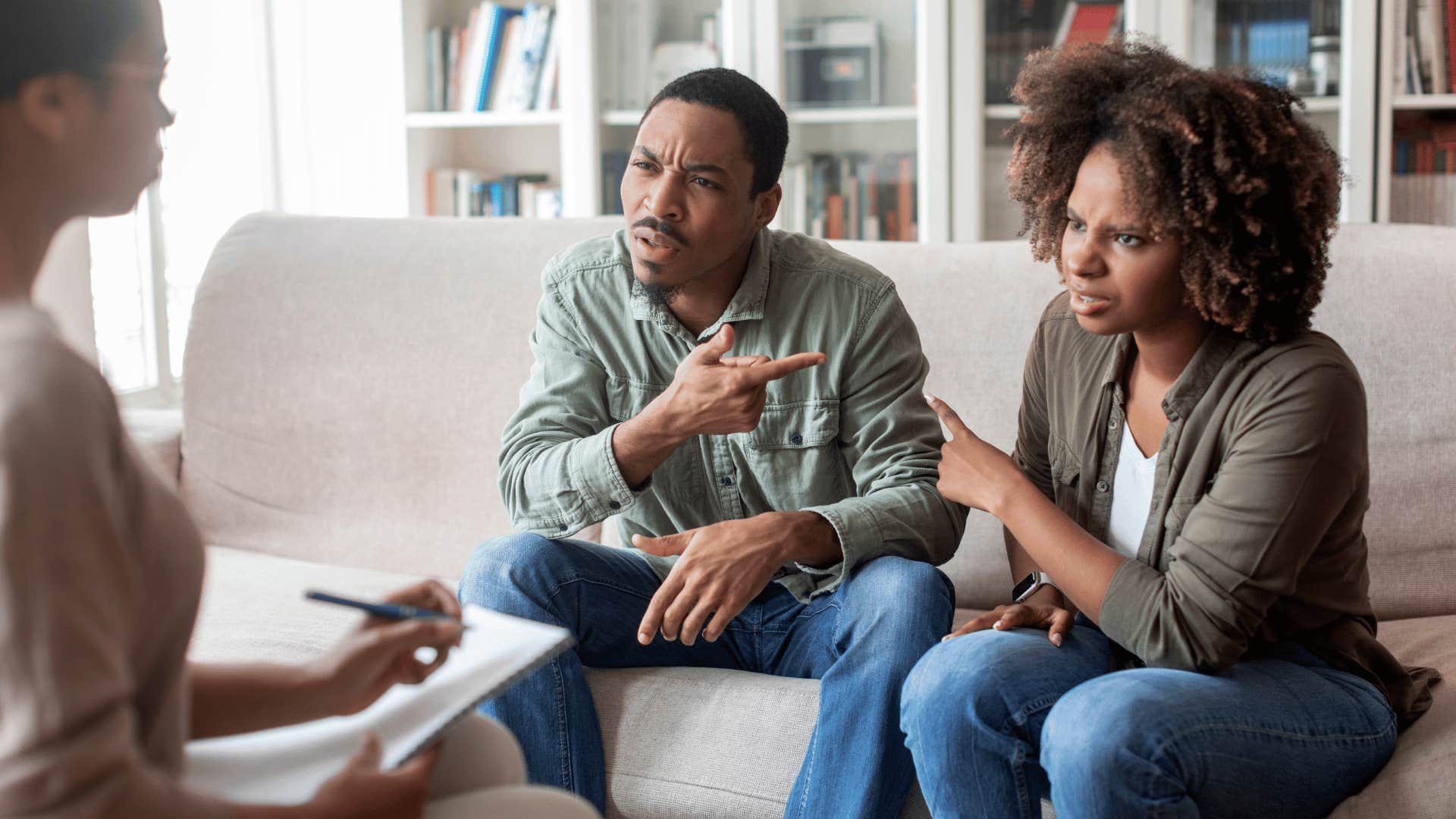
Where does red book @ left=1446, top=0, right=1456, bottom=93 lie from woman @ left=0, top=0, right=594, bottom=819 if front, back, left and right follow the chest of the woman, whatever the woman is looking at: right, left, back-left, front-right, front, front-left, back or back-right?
front-left

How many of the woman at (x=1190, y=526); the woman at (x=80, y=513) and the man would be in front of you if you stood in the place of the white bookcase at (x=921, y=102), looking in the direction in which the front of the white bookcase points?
3

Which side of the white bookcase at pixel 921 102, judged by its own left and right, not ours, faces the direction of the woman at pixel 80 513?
front

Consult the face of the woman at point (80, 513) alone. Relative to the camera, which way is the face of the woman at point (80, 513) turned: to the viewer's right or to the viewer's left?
to the viewer's right

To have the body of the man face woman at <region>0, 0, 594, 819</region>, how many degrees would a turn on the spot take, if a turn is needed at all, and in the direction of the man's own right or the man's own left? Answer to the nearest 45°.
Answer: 0° — they already face them

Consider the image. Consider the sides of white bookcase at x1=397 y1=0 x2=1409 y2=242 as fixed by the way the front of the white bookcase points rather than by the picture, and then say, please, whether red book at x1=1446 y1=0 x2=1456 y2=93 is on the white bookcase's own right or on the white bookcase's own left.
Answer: on the white bookcase's own left

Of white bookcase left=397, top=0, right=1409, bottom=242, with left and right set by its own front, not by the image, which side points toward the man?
front

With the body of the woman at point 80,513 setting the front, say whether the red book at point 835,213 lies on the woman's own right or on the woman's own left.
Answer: on the woman's own left

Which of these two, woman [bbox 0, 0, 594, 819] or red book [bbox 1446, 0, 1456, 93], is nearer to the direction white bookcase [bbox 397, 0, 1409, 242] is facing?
the woman

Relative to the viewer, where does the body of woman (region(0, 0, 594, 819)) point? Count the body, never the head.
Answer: to the viewer's right

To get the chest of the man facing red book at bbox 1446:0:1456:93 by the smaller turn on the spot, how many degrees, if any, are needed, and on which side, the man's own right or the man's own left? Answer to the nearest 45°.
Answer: approximately 135° to the man's own left

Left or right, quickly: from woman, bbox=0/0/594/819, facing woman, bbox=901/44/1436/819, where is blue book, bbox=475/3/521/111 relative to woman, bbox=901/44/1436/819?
left
